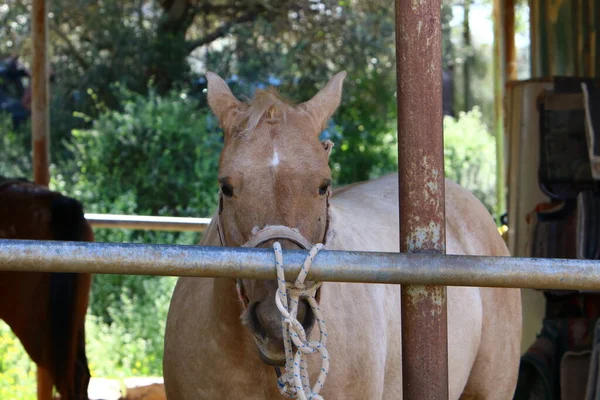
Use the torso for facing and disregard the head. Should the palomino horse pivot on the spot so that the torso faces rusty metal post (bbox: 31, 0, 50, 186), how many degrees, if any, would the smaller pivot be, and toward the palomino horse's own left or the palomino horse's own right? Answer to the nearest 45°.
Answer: approximately 90° to the palomino horse's own right

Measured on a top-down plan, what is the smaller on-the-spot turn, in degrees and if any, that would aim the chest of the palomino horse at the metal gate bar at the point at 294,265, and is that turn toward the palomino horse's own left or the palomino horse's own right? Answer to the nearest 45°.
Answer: approximately 45° to the palomino horse's own left

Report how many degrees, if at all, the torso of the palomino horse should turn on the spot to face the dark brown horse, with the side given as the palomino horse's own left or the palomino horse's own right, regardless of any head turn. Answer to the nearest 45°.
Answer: approximately 90° to the palomino horse's own right

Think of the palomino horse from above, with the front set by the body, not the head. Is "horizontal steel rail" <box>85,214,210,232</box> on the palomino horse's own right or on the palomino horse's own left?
on the palomino horse's own right

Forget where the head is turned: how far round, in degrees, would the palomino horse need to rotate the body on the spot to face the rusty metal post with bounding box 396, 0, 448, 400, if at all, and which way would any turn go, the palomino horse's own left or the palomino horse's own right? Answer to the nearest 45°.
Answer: approximately 90° to the palomino horse's own left

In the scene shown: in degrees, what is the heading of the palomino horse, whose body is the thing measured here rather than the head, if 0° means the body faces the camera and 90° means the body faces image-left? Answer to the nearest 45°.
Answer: approximately 45°
